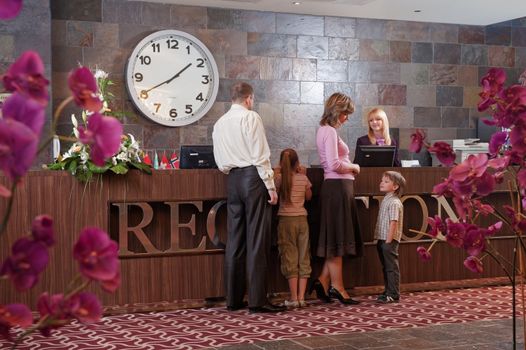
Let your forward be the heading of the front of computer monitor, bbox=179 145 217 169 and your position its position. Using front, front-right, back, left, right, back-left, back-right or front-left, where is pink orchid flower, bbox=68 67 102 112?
back

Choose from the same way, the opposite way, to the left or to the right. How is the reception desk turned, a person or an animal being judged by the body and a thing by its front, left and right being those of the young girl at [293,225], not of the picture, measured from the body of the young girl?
the opposite way

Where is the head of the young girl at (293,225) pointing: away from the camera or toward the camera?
away from the camera

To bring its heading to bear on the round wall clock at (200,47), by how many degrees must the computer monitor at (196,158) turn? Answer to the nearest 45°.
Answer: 0° — it already faces it

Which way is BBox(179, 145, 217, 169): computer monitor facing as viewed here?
away from the camera

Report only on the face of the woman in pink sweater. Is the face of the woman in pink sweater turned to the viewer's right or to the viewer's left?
to the viewer's right

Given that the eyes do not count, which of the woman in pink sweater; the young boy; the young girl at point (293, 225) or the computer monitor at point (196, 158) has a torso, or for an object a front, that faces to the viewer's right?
the woman in pink sweater

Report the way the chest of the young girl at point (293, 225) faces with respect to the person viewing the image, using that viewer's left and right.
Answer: facing away from the viewer

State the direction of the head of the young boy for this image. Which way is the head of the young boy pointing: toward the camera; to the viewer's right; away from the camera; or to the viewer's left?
to the viewer's left

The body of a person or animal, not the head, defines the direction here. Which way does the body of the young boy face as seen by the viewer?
to the viewer's left

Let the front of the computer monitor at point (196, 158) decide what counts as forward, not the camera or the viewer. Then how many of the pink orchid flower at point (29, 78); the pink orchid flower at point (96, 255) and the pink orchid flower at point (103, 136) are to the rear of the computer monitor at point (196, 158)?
3

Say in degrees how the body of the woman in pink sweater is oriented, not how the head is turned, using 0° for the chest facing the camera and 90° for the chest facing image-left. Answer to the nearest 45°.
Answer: approximately 270°

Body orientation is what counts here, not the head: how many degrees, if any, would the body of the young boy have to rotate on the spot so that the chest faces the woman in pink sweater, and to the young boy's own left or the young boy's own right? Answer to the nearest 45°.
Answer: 0° — they already face them

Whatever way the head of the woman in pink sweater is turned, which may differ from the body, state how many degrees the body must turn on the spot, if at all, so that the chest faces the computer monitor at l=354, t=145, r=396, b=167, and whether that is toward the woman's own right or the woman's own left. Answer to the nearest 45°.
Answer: approximately 45° to the woman's own left

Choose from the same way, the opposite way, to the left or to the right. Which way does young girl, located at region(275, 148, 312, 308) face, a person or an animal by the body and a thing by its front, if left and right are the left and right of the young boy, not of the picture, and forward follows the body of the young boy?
to the right
